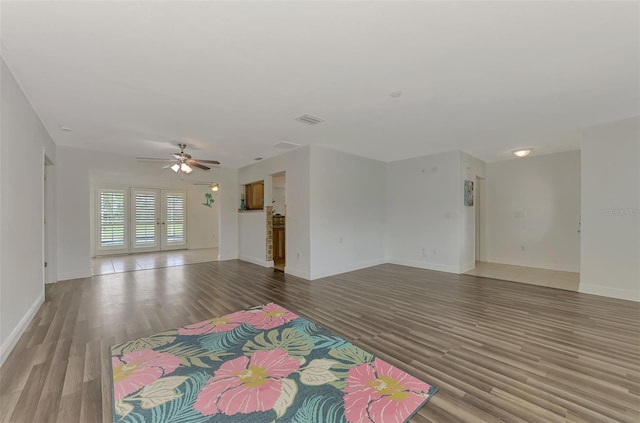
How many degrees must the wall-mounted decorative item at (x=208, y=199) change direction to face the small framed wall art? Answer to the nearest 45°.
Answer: approximately 45° to its left

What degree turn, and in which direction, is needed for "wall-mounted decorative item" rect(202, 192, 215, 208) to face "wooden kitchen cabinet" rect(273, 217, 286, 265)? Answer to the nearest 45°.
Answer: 0° — it already faces it

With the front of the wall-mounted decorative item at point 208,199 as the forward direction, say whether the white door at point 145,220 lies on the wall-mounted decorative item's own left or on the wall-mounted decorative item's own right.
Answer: on the wall-mounted decorative item's own right

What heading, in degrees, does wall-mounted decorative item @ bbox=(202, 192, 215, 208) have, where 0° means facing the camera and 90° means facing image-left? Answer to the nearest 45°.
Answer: approximately 0°

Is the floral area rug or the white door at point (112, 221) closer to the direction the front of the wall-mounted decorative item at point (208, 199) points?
the floral area rug

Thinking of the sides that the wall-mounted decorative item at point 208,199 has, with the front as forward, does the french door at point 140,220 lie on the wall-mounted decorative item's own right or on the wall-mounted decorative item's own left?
on the wall-mounted decorative item's own right

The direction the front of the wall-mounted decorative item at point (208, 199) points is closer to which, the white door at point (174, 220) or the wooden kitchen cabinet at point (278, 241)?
the wooden kitchen cabinet

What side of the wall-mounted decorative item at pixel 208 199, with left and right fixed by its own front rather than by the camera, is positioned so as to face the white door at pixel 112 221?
right

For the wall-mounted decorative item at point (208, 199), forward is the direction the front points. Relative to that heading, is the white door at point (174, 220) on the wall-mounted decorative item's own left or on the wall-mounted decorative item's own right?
on the wall-mounted decorative item's own right

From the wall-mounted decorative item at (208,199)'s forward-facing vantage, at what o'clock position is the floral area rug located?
The floral area rug is roughly at 12 o'clock from the wall-mounted decorative item.

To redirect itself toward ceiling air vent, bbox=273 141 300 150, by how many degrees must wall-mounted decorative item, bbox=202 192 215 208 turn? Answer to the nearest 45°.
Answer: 0° — it already faces it
